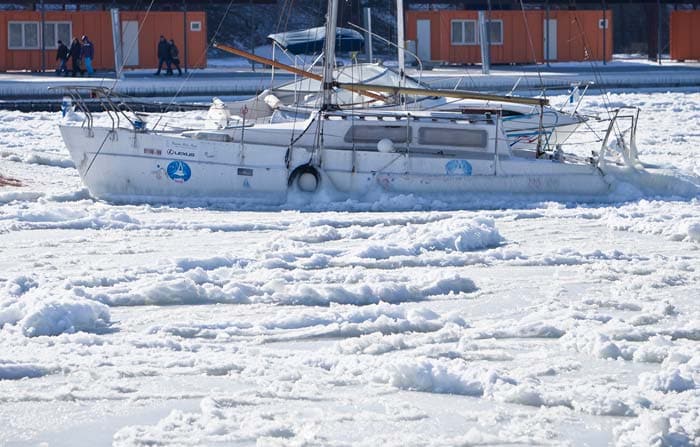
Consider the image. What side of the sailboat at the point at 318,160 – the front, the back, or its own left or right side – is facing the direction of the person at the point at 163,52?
right

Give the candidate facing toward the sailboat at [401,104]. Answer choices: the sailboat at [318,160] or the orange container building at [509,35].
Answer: the orange container building

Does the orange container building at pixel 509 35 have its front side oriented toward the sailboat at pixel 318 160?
yes

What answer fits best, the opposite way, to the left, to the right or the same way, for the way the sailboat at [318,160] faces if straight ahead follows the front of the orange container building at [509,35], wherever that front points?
to the right

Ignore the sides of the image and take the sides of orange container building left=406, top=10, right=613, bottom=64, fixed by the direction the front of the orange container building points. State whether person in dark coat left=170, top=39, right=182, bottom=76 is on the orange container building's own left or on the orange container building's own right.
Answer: on the orange container building's own right

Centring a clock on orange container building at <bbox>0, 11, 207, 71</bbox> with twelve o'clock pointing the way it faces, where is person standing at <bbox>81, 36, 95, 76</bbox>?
The person standing is roughly at 12 o'clock from the orange container building.

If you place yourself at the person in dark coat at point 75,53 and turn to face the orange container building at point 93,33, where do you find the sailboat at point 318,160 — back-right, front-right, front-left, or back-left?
back-right

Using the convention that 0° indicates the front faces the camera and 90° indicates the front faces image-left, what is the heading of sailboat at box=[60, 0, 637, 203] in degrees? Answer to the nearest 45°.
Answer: approximately 90°

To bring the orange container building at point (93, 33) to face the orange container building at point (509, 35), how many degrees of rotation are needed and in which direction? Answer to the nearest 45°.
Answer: approximately 90° to its left
